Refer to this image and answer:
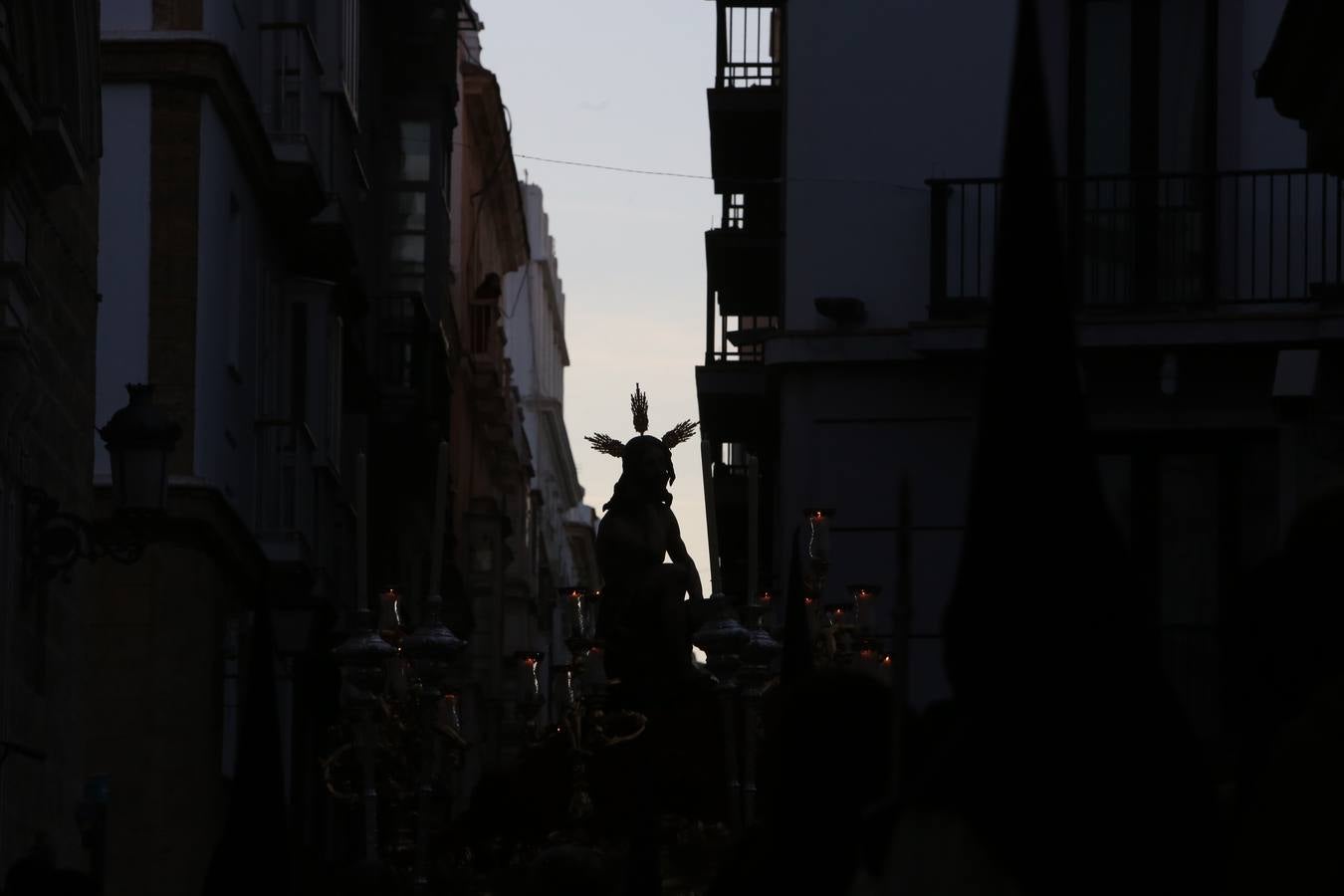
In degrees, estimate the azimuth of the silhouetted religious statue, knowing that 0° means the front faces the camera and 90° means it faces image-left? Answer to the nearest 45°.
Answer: approximately 315°

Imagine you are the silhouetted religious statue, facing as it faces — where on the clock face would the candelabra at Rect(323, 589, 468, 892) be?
The candelabra is roughly at 2 o'clock from the silhouetted religious statue.

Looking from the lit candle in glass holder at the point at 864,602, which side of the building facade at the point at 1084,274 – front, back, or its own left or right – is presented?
front

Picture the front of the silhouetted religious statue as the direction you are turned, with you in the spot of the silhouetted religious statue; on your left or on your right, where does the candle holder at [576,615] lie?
on your right
